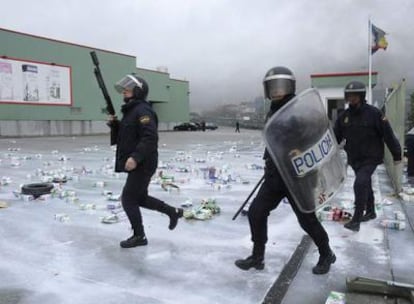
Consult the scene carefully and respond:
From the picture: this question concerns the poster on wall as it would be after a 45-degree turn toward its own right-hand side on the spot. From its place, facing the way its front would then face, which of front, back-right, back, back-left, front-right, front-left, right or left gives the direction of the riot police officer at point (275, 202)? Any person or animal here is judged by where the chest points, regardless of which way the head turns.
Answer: front

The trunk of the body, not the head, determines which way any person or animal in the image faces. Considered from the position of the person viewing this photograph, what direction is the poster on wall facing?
facing the viewer and to the right of the viewer

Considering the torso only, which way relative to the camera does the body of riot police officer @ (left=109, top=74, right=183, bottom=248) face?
to the viewer's left

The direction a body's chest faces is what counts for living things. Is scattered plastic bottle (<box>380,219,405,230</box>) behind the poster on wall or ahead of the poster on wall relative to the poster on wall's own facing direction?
ahead

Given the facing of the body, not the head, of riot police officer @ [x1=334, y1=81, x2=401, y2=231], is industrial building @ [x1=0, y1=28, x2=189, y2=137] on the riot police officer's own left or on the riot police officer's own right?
on the riot police officer's own right

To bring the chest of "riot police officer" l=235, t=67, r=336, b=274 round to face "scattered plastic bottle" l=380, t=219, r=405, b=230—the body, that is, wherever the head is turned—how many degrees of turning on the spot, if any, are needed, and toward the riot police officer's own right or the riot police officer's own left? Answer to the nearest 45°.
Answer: approximately 180°

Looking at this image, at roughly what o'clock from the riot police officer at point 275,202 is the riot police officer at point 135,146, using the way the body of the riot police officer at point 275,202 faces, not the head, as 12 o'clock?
the riot police officer at point 135,146 is roughly at 2 o'clock from the riot police officer at point 275,202.

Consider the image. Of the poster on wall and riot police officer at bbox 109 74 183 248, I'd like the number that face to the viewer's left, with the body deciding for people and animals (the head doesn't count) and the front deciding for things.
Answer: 1

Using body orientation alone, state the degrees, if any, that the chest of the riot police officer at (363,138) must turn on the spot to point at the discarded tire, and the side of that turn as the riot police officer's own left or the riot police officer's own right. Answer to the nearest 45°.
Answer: approximately 45° to the riot police officer's own right
